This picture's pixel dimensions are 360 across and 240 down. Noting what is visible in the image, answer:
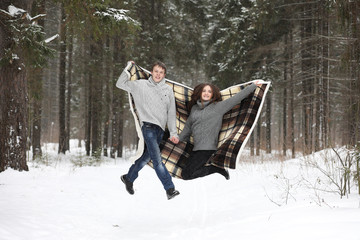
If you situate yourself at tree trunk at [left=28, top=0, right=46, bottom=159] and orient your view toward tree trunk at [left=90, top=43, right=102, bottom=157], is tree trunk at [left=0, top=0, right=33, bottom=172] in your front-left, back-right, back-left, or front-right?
back-right

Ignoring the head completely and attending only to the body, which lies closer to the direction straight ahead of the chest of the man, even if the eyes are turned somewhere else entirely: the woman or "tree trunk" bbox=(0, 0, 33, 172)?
the woman

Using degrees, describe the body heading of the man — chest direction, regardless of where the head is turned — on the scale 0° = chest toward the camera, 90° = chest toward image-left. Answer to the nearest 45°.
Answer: approximately 315°

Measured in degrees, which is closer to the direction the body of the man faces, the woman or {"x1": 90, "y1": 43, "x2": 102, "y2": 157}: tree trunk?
the woman

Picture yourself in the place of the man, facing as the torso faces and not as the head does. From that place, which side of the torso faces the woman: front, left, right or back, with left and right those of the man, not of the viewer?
left

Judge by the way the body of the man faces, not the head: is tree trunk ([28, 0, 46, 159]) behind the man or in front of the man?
behind

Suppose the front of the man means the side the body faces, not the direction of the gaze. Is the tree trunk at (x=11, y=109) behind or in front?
behind
